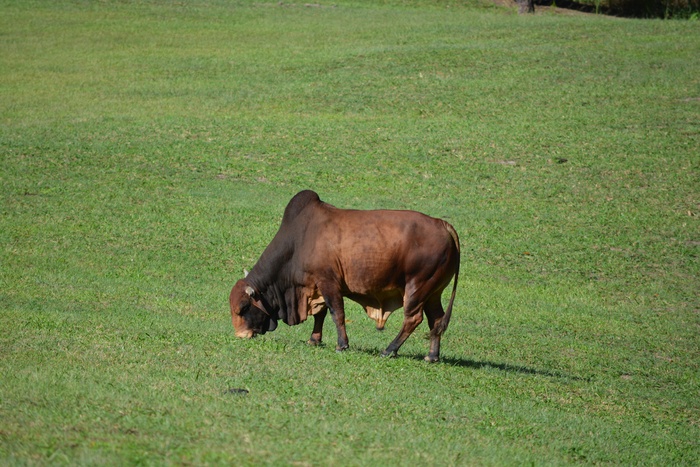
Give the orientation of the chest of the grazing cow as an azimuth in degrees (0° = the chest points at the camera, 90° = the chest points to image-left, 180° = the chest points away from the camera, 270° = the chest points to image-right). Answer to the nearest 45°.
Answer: approximately 90°
